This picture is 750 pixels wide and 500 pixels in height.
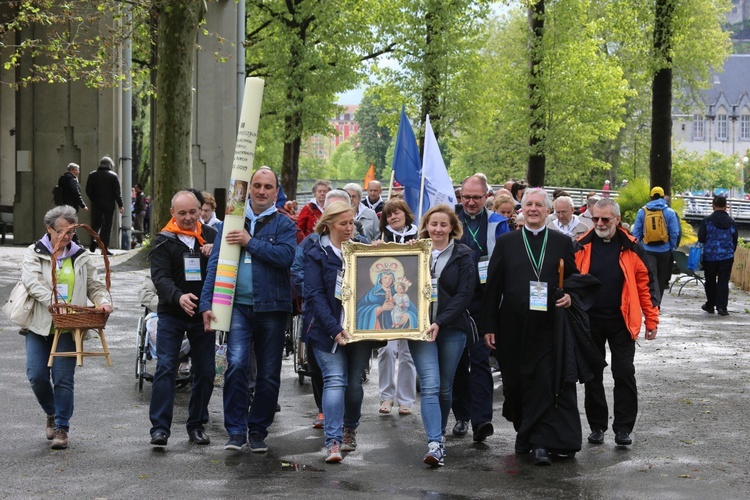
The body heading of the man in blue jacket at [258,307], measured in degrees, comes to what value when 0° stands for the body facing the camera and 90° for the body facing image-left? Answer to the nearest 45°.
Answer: approximately 0°

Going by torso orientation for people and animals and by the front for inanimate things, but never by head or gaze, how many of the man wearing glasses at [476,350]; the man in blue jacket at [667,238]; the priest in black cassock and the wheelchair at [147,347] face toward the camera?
3

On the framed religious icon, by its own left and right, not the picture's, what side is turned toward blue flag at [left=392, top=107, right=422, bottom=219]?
back

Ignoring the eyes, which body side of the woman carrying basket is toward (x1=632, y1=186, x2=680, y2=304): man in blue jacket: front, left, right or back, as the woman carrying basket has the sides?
left

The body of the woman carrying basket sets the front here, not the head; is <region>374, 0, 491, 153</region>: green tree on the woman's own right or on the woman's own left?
on the woman's own left

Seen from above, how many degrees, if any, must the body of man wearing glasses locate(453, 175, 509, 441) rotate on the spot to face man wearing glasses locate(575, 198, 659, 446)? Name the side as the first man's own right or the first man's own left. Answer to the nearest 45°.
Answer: approximately 90° to the first man's own left

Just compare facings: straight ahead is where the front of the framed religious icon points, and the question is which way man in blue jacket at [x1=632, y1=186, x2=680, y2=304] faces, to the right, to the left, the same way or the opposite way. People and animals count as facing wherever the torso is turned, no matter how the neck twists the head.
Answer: the opposite way

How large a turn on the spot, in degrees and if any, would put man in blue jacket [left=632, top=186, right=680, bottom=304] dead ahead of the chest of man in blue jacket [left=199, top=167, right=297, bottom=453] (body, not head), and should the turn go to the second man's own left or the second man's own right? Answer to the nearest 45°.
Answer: approximately 135° to the second man's own left

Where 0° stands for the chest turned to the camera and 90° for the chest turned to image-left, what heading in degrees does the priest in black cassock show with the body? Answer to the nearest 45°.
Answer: approximately 0°

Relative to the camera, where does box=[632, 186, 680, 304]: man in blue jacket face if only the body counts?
away from the camera
